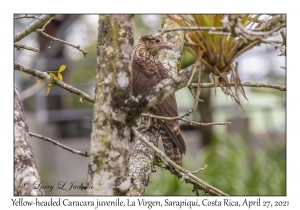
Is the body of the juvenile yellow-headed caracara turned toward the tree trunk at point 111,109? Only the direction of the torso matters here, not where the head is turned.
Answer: no

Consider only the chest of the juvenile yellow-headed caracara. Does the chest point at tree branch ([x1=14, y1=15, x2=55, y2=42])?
no

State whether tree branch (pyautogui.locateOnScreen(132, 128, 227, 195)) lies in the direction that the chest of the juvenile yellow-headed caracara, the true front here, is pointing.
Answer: no
